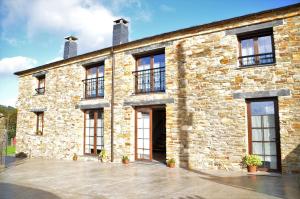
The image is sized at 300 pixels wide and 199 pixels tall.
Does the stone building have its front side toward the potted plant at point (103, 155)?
no

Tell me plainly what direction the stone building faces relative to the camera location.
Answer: facing the viewer and to the left of the viewer
